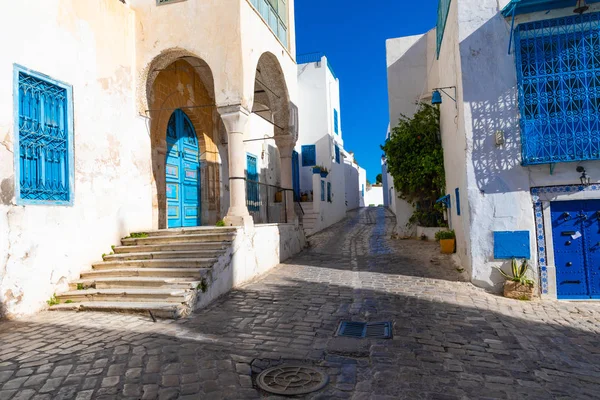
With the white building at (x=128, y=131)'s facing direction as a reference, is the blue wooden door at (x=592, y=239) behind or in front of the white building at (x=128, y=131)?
in front

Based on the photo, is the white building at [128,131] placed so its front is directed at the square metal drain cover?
yes

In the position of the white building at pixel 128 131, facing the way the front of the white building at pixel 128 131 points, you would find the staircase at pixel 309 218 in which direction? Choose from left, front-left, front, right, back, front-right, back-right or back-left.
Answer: left

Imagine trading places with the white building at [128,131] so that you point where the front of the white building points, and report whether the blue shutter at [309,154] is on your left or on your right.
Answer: on your left

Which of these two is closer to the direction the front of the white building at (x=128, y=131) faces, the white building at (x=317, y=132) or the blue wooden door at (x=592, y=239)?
the blue wooden door

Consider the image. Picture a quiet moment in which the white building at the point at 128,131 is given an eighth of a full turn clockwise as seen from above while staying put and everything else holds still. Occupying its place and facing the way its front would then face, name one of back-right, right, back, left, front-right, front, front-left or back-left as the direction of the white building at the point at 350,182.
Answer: back-left

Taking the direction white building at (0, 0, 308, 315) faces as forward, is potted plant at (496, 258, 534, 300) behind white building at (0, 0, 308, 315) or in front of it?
in front

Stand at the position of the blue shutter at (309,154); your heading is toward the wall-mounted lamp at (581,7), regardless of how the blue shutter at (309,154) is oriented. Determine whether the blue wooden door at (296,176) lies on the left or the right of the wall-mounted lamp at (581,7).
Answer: right

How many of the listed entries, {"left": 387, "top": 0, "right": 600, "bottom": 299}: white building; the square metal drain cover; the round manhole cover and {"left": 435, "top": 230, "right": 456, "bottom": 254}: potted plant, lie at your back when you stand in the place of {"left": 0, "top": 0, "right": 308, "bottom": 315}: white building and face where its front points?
0

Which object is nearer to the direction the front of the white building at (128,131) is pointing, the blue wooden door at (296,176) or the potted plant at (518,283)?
the potted plant

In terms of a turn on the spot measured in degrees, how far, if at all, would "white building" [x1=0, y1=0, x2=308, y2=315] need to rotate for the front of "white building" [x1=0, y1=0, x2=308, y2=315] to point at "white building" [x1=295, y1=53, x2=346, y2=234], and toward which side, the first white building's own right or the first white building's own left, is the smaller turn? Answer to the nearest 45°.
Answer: approximately 90° to the first white building's own left

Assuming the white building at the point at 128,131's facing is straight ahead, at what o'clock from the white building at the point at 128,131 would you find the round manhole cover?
The round manhole cover is roughly at 1 o'clock from the white building.
